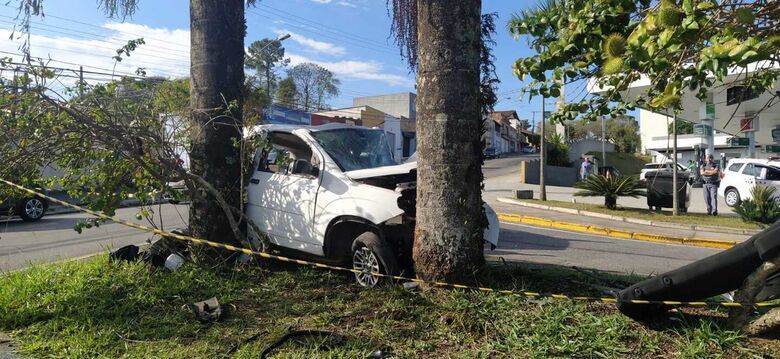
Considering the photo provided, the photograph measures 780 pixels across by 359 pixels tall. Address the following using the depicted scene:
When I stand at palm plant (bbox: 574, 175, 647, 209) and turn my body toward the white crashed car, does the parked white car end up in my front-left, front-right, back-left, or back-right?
back-left

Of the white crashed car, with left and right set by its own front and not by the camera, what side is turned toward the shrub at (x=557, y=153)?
left

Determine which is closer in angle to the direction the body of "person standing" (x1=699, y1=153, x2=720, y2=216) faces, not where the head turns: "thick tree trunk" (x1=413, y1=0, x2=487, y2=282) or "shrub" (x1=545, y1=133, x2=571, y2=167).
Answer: the thick tree trunk

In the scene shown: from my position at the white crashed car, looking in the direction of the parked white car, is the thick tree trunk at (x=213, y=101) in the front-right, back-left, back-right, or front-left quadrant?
back-left

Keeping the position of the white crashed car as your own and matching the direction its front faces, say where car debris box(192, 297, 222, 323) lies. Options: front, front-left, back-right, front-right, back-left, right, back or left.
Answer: right

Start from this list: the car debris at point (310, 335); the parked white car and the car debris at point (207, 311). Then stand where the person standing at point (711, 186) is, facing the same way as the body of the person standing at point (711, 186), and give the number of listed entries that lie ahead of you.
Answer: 2

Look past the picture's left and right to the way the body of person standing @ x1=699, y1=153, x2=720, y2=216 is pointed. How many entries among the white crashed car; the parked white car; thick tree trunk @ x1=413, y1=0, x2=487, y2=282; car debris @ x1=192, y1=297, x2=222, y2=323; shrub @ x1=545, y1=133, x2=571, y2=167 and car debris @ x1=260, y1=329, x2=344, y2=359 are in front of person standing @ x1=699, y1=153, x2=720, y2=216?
4

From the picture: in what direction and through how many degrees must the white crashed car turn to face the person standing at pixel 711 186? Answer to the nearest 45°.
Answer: approximately 90° to its left

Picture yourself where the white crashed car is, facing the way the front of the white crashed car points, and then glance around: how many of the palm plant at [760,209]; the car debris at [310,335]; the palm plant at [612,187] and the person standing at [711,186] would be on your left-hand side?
3

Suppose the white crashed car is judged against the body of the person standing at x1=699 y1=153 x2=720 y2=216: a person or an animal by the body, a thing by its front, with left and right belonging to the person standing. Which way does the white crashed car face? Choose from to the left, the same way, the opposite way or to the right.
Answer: to the left

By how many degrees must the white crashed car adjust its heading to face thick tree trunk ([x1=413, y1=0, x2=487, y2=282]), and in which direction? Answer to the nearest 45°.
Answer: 0° — it already faces it

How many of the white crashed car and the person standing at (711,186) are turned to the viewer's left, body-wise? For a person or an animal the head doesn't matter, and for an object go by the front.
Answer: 0

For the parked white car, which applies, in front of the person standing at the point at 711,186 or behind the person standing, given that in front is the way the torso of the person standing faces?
behind

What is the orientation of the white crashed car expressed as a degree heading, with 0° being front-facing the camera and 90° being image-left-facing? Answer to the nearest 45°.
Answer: approximately 315°

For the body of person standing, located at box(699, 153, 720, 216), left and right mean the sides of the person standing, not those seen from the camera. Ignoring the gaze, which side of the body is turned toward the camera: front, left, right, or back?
front
